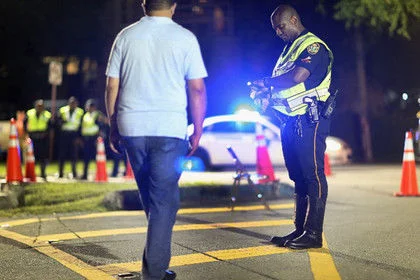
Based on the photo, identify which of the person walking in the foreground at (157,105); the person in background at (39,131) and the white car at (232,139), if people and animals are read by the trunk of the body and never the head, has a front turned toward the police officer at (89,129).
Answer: the person walking in the foreground at (157,105)

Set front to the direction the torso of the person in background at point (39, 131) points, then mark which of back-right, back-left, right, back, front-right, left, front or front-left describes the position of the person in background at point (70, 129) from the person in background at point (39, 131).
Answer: back-left

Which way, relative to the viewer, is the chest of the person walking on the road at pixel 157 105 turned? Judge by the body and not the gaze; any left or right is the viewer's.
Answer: facing away from the viewer

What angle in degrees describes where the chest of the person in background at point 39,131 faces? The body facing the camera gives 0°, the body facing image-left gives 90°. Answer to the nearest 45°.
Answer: approximately 0°

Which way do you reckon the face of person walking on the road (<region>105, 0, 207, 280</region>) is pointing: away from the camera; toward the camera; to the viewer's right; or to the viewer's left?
away from the camera

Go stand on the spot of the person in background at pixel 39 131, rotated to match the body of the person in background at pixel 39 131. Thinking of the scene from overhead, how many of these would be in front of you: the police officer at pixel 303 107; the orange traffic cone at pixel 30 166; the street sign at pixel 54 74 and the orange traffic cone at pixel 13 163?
3

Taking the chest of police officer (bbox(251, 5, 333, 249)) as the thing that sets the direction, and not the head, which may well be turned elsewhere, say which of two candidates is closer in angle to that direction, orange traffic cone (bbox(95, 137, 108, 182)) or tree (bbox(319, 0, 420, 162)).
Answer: the orange traffic cone

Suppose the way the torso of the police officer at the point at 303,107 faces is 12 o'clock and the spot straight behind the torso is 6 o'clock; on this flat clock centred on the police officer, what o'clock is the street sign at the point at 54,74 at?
The street sign is roughly at 2 o'clock from the police officer.

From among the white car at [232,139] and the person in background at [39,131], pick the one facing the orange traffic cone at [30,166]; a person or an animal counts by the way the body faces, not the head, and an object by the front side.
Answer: the person in background

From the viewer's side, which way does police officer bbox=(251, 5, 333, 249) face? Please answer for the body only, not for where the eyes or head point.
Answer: to the viewer's left

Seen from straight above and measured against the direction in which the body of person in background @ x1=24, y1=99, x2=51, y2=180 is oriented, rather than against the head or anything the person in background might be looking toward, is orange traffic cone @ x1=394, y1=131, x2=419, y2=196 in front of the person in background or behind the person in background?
in front

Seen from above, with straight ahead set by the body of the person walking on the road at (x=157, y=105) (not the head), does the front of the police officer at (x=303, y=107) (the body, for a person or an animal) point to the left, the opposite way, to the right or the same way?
to the left

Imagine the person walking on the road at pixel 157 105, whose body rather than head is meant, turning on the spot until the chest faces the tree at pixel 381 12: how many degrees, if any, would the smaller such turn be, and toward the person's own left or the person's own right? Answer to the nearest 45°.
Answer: approximately 45° to the person's own right

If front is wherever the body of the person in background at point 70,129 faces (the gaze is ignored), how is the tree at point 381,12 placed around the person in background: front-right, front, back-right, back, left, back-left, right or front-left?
left
